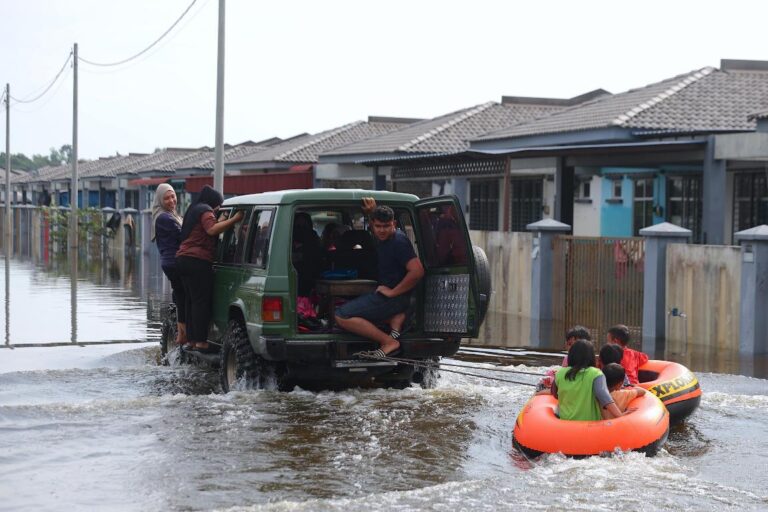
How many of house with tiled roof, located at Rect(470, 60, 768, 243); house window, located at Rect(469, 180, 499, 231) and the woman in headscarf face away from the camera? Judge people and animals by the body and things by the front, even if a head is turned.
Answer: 0

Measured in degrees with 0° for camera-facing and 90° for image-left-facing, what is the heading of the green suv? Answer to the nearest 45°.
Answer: approximately 135°

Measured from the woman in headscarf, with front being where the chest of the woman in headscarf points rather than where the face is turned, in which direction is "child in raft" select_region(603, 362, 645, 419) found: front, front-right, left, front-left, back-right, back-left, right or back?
front

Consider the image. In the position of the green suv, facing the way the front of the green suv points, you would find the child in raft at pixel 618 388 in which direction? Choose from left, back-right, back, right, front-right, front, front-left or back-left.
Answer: back

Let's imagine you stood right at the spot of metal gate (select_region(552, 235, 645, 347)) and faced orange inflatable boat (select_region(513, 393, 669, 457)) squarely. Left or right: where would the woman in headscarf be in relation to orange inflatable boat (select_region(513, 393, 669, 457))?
right

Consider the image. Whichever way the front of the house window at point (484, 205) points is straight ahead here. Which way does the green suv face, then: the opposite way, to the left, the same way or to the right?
to the right

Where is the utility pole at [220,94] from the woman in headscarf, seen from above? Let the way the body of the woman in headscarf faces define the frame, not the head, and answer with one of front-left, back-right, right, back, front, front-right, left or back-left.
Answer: back-left

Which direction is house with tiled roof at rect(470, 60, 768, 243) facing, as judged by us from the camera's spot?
facing the viewer and to the left of the viewer

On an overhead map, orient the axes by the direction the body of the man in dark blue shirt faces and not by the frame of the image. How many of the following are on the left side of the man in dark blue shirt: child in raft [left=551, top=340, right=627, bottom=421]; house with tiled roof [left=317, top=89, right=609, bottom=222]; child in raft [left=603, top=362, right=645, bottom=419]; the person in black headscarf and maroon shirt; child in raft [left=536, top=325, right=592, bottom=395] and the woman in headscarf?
3

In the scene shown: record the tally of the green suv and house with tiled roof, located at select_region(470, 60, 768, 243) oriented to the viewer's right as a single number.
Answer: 0

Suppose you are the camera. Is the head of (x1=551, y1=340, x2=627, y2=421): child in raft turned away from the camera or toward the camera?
away from the camera
